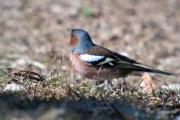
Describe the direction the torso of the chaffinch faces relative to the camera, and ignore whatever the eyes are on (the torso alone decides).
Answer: to the viewer's left
